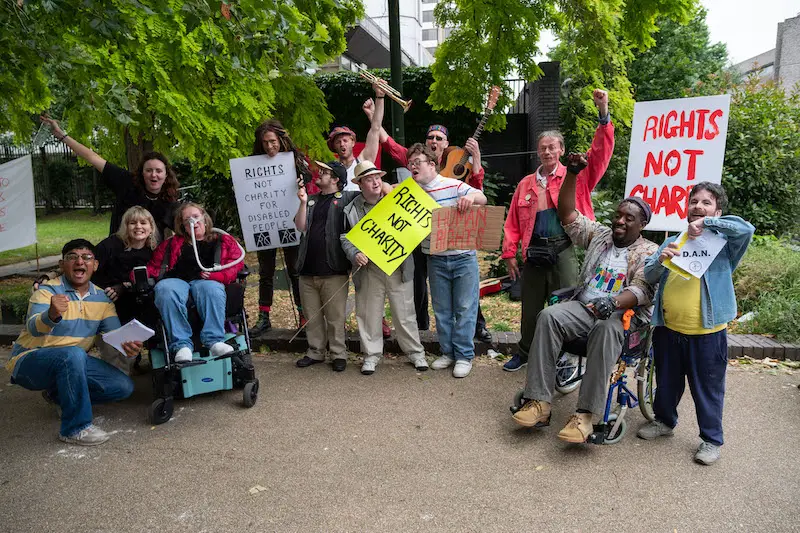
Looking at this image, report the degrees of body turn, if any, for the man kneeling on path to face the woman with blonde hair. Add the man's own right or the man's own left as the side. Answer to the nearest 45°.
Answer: approximately 90° to the man's own left

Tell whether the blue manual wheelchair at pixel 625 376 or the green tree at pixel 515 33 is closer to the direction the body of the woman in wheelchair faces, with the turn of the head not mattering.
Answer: the blue manual wheelchair

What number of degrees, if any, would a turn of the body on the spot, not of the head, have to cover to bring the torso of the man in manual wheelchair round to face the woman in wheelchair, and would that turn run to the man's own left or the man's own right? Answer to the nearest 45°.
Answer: approximately 45° to the man's own right

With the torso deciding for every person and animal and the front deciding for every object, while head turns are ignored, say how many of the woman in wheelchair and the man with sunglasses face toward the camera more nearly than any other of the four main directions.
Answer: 2

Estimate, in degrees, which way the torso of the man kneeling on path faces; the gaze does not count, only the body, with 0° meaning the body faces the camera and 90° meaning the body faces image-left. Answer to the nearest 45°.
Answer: approximately 315°

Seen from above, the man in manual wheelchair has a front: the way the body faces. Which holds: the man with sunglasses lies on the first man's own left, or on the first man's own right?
on the first man's own right

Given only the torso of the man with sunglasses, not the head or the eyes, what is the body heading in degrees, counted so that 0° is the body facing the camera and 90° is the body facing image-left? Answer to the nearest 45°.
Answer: approximately 0°

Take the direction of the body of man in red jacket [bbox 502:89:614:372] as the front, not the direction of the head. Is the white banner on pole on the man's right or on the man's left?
on the man's right

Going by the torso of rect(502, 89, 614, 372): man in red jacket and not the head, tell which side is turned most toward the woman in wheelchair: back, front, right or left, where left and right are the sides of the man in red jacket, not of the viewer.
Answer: right
